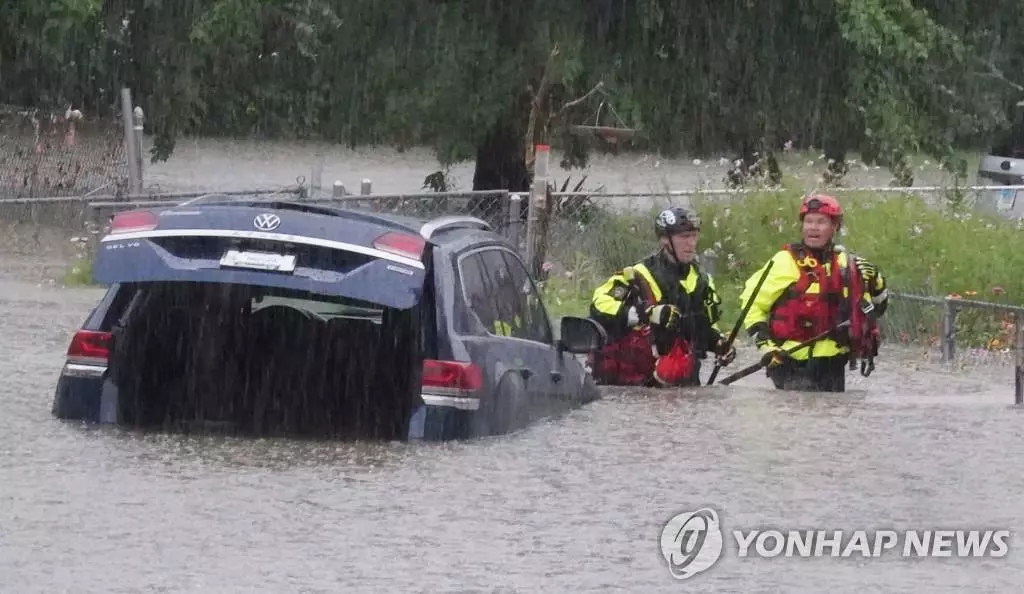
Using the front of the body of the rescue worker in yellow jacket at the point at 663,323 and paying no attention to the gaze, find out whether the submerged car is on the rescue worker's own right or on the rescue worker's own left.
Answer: on the rescue worker's own right

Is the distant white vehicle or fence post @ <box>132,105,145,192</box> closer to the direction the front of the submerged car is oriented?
the distant white vehicle

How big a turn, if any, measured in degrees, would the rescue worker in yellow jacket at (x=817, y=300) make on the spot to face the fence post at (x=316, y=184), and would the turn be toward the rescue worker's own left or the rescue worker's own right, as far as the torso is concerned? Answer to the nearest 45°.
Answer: approximately 135° to the rescue worker's own right

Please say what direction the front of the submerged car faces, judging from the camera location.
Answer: facing away from the viewer and to the right of the viewer

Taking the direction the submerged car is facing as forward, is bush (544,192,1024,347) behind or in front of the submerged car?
in front

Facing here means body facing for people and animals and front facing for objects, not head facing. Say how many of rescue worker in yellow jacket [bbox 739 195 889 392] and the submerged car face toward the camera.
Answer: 1

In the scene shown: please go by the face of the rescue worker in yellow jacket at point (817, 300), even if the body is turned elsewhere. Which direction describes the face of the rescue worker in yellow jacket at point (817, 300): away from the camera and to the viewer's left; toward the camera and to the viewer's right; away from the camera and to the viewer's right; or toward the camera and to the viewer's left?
toward the camera and to the viewer's left

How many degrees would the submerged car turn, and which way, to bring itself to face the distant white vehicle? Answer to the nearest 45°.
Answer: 0° — it already faces it

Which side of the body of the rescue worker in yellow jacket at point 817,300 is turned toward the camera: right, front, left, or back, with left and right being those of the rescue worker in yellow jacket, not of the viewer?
front

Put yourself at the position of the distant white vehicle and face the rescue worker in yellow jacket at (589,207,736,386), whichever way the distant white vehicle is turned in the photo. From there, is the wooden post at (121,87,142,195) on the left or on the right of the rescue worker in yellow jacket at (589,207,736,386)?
right
